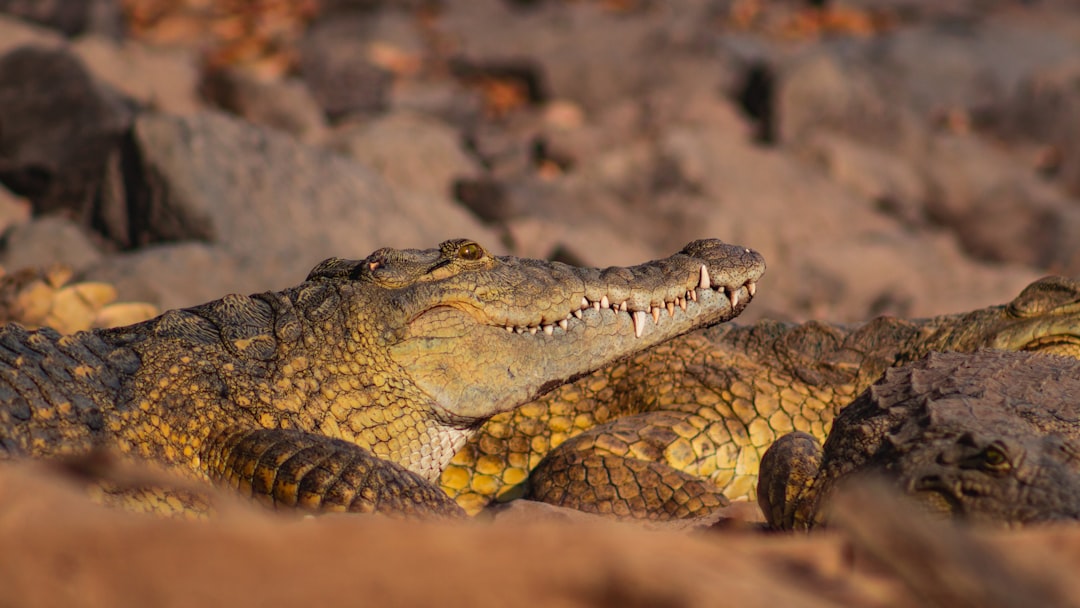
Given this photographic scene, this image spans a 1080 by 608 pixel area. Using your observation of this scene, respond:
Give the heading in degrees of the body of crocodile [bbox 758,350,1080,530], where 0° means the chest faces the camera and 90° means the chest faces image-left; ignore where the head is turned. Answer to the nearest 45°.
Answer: approximately 315°

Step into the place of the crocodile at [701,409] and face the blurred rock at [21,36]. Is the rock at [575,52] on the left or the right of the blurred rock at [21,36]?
right

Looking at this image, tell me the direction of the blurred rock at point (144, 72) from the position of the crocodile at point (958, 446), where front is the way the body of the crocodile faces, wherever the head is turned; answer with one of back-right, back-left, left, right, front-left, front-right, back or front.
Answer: back

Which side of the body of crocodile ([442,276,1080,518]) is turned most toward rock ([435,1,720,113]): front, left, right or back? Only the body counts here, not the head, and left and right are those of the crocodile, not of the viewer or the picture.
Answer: left

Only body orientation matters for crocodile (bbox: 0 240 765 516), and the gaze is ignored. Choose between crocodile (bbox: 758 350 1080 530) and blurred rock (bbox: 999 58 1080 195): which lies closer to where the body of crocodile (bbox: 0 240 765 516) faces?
the crocodile

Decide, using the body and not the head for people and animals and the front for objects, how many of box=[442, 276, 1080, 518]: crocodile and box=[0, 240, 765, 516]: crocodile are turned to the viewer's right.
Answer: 2

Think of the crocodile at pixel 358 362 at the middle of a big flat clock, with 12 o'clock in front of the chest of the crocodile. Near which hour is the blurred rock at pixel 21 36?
The blurred rock is roughly at 8 o'clock from the crocodile.

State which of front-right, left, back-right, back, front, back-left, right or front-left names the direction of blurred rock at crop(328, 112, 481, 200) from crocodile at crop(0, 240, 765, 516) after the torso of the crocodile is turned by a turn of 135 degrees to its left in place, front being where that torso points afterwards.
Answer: front-right

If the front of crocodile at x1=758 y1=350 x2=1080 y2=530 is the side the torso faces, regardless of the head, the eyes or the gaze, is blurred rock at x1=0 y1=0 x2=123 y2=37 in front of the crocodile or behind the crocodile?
behind

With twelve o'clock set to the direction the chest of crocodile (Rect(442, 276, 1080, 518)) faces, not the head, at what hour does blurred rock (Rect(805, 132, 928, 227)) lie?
The blurred rock is roughly at 9 o'clock from the crocodile.

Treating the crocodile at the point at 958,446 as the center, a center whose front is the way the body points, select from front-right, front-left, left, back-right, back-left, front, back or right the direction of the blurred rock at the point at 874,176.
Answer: back-left

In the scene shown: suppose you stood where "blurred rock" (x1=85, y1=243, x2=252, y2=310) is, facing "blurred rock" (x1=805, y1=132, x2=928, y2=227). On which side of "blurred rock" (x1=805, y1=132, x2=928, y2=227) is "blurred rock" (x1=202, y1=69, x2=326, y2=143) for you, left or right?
left

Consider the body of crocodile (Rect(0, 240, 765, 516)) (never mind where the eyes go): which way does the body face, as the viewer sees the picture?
to the viewer's right

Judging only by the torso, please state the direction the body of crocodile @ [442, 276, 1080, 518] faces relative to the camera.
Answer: to the viewer's right
